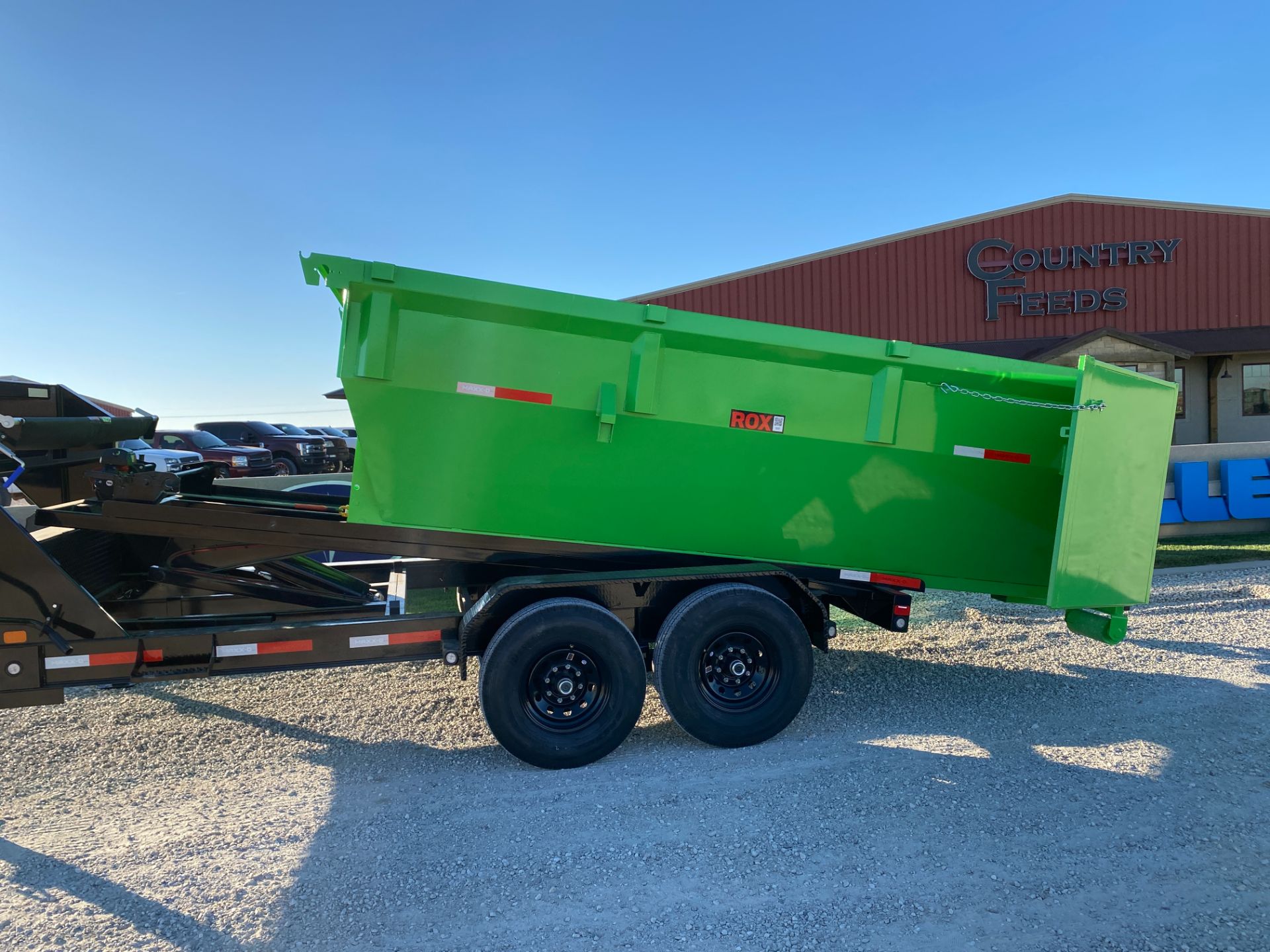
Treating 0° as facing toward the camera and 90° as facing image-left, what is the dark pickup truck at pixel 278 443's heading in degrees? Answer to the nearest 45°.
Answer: approximately 315°

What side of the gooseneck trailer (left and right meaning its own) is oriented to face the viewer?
left

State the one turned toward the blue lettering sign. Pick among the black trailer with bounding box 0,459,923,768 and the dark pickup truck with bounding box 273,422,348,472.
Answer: the dark pickup truck

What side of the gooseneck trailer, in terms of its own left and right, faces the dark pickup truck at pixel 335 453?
right

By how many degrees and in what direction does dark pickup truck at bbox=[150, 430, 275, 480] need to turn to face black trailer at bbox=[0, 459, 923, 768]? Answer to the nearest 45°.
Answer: approximately 45° to its right

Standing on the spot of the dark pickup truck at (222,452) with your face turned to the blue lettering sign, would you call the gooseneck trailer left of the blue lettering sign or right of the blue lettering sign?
right
